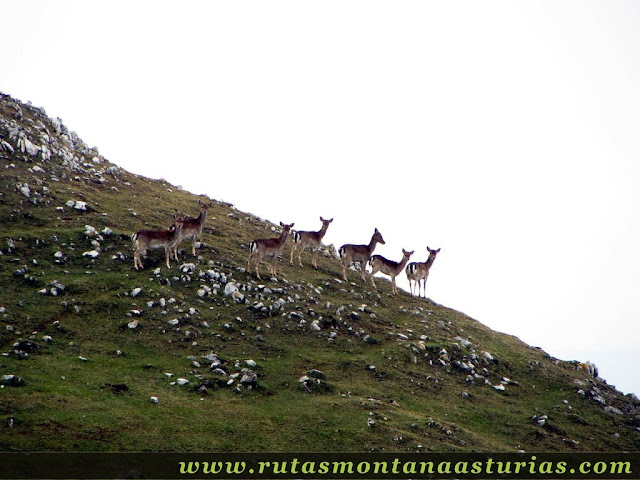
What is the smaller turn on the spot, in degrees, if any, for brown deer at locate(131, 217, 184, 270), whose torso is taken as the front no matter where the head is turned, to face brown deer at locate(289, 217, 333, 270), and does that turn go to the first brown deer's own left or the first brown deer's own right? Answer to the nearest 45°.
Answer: approximately 45° to the first brown deer's own left

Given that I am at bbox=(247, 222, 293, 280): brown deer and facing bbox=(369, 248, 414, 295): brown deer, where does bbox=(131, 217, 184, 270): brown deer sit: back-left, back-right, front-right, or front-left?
back-left

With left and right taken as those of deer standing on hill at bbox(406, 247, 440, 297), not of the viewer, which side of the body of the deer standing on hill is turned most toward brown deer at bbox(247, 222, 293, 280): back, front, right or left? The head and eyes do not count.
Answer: back

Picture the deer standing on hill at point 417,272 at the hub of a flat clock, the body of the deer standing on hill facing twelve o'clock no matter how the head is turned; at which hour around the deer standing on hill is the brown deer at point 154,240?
The brown deer is roughly at 6 o'clock from the deer standing on hill.

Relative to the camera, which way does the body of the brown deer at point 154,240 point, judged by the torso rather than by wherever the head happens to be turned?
to the viewer's right

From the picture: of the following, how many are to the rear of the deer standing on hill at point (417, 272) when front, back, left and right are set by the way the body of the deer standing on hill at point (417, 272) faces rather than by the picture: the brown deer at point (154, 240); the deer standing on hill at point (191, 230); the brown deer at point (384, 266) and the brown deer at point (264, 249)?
4

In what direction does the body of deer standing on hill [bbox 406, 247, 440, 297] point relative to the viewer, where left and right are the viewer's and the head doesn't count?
facing away from the viewer and to the right of the viewer

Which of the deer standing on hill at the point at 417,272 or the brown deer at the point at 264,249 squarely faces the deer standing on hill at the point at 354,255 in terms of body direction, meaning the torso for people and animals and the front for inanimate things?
the brown deer

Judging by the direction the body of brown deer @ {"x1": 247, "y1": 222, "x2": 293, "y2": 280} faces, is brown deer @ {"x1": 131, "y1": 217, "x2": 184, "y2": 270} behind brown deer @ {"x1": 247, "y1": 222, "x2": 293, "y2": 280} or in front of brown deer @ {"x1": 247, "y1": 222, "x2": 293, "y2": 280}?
behind

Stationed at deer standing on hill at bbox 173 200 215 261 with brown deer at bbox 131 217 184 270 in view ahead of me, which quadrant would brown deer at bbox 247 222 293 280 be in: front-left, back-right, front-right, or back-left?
back-left

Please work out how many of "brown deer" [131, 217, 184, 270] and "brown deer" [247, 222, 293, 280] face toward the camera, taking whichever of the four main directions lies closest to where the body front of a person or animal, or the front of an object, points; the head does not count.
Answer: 0

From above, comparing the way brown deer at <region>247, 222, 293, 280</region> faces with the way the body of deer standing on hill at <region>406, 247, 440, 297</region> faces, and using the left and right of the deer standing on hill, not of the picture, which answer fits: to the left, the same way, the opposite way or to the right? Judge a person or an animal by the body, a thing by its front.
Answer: the same way

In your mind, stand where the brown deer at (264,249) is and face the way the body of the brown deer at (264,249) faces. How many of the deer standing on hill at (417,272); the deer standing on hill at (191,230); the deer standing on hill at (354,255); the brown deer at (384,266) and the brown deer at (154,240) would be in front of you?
3

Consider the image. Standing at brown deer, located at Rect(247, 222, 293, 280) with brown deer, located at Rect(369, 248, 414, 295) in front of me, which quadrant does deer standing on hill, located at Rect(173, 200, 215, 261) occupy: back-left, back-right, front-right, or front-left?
back-left

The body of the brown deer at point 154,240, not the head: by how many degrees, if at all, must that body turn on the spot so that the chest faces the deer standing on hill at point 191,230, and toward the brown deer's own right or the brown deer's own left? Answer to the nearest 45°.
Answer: approximately 45° to the brown deer's own left

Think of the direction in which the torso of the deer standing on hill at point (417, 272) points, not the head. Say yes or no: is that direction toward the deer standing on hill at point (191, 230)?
no

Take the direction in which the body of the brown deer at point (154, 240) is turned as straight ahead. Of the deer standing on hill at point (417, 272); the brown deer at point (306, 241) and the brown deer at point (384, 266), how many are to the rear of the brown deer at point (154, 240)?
0

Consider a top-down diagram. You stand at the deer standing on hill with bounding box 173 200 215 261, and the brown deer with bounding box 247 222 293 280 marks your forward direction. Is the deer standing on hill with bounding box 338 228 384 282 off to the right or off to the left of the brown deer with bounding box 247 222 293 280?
left

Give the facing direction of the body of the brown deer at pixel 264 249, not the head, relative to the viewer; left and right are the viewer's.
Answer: facing away from the viewer and to the right of the viewer
